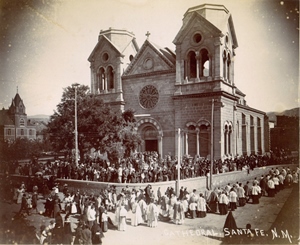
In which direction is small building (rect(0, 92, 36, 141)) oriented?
toward the camera

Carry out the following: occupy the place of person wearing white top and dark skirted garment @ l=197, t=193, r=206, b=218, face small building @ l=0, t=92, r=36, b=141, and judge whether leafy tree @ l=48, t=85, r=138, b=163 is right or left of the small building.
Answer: right

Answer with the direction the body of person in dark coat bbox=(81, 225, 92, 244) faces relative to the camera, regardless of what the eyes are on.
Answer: away from the camera

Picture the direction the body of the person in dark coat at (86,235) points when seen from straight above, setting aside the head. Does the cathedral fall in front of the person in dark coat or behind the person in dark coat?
in front

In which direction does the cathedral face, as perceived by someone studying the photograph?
facing the viewer and to the left of the viewer

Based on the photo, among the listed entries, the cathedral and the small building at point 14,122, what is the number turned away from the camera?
0

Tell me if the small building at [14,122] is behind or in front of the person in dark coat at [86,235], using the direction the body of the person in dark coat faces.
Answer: in front

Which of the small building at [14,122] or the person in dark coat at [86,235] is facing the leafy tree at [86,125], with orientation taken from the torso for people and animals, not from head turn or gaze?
the person in dark coat

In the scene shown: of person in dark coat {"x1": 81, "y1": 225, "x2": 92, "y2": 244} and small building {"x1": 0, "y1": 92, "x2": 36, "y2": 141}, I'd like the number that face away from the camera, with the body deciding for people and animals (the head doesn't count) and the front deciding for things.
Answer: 1

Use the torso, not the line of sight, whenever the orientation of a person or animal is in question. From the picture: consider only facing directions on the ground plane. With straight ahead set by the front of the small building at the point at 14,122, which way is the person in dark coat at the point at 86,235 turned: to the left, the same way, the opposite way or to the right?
the opposite way

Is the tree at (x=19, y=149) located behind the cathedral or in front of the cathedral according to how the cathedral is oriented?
in front

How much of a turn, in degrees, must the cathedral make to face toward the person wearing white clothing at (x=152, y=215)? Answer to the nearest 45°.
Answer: approximately 45° to its left

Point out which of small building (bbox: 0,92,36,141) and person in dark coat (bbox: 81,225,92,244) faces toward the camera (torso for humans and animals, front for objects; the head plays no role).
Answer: the small building
